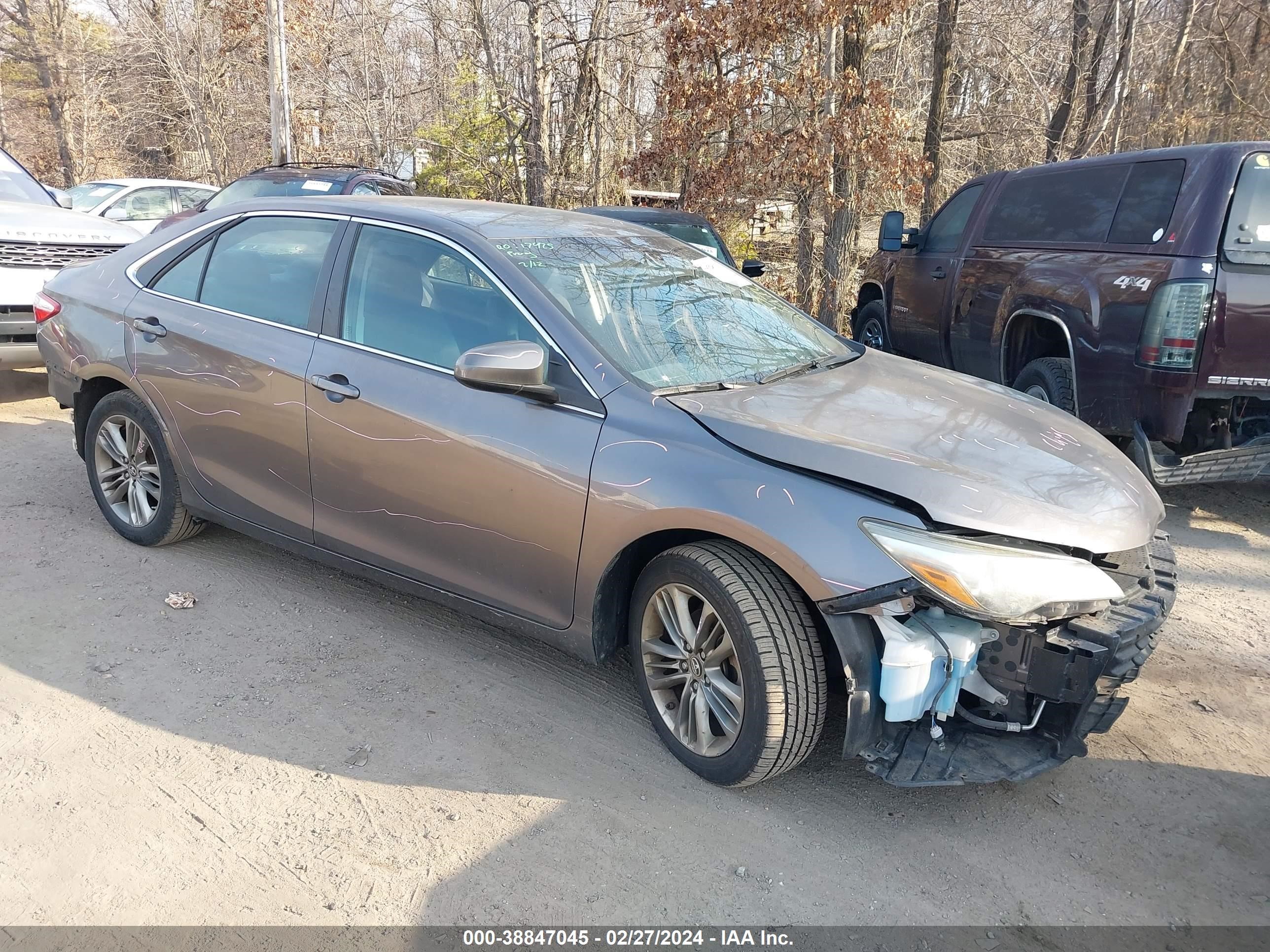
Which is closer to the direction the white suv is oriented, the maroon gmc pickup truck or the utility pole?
the maroon gmc pickup truck

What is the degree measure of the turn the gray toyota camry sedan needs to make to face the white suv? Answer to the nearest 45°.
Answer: approximately 180°

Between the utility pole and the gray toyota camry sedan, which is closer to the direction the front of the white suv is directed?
the gray toyota camry sedan

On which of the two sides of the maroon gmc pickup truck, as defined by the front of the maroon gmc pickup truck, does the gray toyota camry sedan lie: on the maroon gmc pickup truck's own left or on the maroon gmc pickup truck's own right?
on the maroon gmc pickup truck's own left

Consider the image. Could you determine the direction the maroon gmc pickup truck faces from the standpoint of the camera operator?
facing away from the viewer and to the left of the viewer

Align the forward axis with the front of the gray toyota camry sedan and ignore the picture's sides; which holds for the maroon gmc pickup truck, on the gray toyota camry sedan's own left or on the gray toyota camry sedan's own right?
on the gray toyota camry sedan's own left
